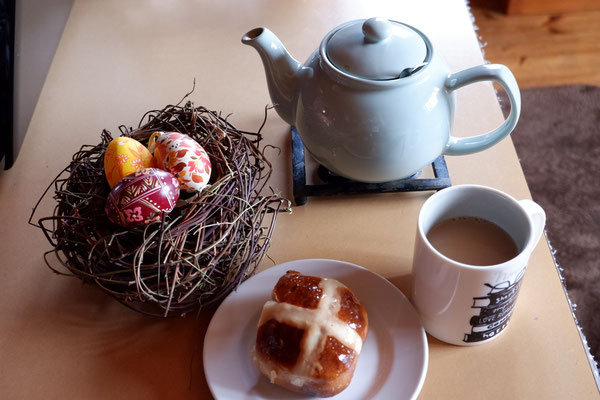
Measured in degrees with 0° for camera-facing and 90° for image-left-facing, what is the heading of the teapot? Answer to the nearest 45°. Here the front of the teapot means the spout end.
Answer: approximately 90°
